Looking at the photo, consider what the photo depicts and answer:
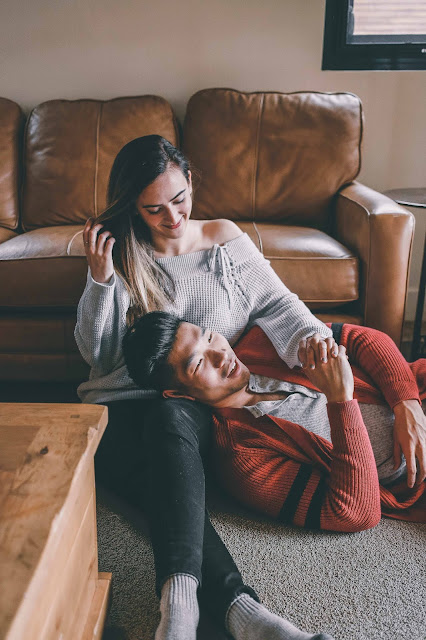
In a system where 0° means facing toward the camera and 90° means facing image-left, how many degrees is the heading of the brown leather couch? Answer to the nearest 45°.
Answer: approximately 0°

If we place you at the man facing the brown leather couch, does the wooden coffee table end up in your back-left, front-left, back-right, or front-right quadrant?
back-left

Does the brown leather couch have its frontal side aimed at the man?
yes

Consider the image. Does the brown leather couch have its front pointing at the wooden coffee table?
yes

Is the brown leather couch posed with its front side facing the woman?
yes

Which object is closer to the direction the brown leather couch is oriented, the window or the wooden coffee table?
the wooden coffee table

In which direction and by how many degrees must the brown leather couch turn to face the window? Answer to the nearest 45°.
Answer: approximately 135° to its left

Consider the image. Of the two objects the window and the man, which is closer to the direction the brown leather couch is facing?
the man
